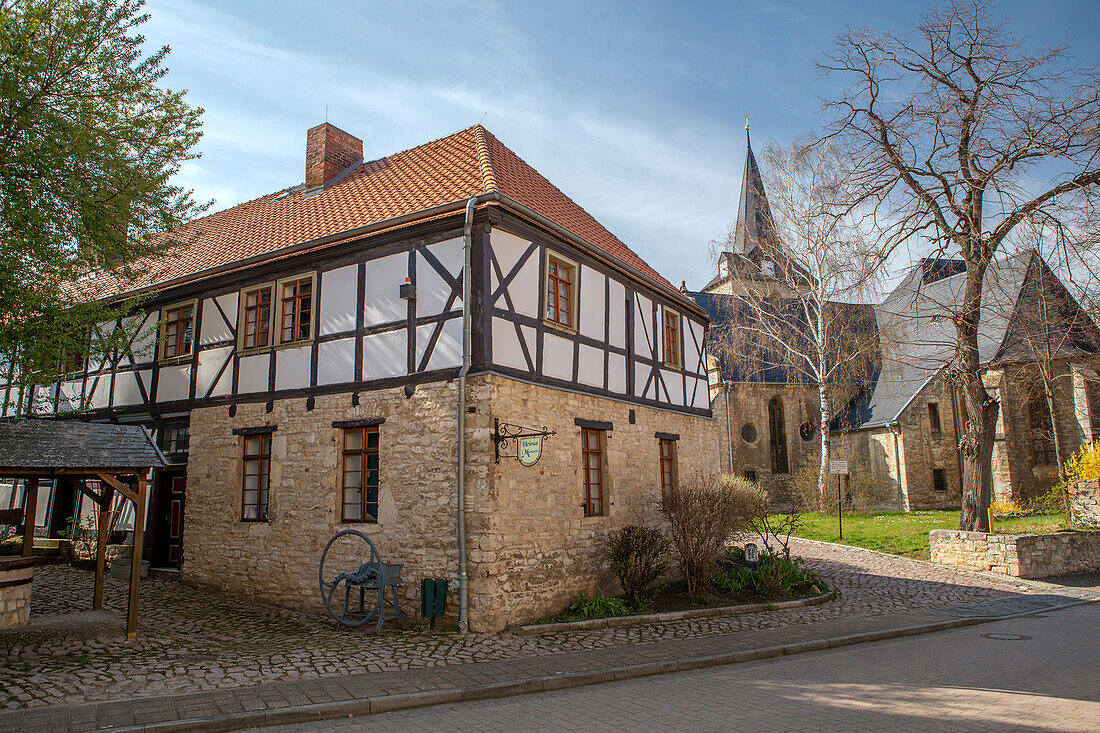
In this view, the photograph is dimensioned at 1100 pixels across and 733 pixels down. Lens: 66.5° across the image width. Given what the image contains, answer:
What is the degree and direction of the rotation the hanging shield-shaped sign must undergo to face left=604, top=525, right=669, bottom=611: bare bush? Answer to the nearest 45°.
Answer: approximately 180°

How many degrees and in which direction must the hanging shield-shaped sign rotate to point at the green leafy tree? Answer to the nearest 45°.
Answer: approximately 45° to its right

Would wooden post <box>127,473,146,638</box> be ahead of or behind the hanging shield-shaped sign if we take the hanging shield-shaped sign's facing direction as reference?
ahead

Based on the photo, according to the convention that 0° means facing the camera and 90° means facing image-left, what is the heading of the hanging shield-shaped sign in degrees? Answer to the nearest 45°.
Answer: approximately 45°
